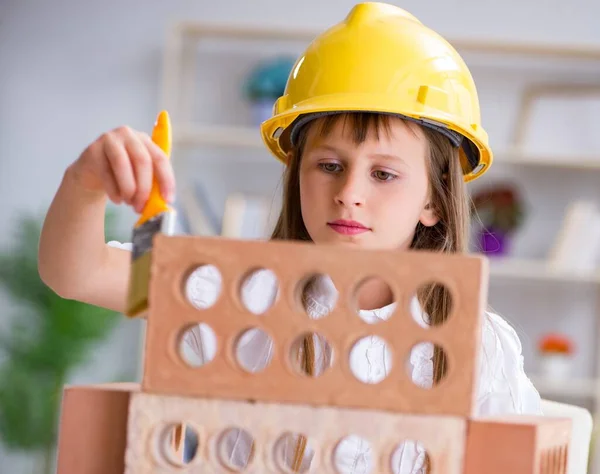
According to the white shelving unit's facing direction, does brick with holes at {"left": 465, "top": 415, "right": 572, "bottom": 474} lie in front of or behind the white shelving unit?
in front

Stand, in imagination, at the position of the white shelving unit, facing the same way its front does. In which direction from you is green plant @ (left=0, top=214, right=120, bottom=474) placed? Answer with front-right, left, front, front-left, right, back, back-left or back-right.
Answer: right

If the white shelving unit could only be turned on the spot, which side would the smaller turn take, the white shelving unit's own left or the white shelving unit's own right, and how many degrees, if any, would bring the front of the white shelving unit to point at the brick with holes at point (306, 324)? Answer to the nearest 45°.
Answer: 0° — it already faces it

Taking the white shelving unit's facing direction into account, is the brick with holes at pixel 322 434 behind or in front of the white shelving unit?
in front

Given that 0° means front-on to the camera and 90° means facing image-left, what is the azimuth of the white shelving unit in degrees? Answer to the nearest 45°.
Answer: approximately 0°

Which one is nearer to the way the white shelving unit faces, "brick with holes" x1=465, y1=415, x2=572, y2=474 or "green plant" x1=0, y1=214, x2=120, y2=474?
the brick with holes
